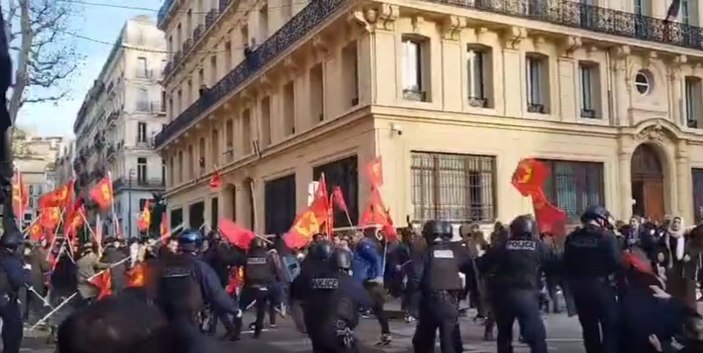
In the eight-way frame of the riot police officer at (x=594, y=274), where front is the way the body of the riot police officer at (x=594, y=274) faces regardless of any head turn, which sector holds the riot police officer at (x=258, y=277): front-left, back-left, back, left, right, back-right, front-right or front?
left

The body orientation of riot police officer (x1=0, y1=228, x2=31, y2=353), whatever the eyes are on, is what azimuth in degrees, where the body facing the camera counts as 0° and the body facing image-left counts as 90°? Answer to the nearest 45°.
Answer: approximately 225°

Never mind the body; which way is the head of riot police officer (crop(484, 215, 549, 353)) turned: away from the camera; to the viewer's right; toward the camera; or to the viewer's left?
away from the camera

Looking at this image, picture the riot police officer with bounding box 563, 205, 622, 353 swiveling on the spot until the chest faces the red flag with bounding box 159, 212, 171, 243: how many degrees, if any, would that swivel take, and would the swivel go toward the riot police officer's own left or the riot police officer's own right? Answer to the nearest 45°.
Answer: approximately 90° to the riot police officer's own left

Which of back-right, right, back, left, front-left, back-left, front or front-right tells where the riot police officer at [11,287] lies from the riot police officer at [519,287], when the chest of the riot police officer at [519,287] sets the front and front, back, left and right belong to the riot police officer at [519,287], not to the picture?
left

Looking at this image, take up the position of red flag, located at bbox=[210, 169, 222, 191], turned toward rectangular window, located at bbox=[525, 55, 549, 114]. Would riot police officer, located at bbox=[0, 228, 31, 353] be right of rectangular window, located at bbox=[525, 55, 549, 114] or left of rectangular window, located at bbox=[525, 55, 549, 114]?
right

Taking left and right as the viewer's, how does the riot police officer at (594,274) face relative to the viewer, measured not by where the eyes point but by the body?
facing away from the viewer and to the right of the viewer

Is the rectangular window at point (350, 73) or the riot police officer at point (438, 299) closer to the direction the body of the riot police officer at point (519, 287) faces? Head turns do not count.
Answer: the rectangular window

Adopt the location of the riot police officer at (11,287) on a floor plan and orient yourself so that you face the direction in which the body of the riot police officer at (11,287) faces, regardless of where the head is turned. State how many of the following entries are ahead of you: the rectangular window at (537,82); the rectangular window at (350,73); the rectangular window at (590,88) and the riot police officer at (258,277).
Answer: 4

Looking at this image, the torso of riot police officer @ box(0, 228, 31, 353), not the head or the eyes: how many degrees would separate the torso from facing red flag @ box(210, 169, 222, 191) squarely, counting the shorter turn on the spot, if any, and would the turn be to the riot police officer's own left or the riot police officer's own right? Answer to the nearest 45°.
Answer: approximately 45° to the riot police officer's own left

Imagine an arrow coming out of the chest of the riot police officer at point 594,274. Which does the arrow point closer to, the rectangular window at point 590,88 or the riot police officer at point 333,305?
the rectangular window

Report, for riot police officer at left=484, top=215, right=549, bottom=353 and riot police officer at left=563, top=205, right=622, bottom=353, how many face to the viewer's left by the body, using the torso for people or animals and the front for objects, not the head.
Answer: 0

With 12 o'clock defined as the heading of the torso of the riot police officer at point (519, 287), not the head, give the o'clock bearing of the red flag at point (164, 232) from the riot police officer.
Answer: The red flag is roughly at 11 o'clock from the riot police officer.

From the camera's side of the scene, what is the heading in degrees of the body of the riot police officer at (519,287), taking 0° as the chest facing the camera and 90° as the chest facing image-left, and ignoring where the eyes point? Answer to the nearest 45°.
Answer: approximately 180°
